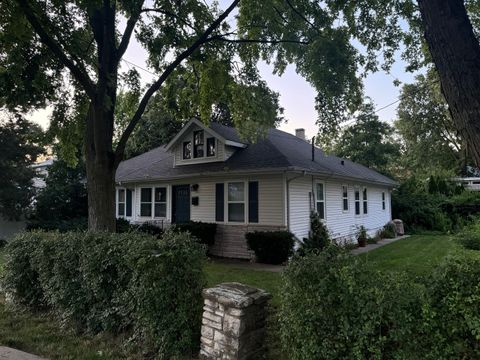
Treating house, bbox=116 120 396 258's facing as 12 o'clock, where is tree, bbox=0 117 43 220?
The tree is roughly at 2 o'clock from the house.

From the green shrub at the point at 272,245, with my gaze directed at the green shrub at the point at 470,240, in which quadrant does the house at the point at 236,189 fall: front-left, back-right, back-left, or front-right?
back-left

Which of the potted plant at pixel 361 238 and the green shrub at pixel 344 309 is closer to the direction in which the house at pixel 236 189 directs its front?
the green shrub

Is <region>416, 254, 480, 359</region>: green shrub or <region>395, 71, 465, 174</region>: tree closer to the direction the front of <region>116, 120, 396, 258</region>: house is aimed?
the green shrub

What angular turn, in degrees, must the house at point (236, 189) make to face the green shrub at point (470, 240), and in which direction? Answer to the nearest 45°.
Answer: approximately 90° to its left

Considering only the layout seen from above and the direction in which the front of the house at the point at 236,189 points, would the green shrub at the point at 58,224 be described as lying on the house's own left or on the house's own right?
on the house's own right

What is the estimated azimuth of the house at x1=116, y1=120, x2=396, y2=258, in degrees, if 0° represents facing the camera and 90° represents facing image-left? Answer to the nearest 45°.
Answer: approximately 45°
